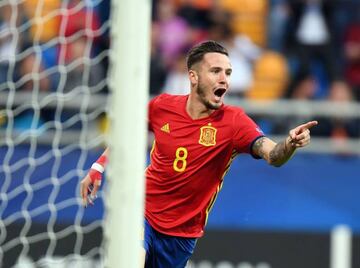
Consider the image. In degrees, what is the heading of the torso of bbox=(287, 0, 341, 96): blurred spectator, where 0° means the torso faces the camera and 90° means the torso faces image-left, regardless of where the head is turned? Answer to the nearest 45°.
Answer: approximately 0°

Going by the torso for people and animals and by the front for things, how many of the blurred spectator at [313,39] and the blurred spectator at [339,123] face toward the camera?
2

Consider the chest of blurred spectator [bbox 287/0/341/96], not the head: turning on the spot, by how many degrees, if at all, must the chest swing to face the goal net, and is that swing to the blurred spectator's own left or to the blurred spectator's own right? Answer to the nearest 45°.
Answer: approximately 45° to the blurred spectator's own right

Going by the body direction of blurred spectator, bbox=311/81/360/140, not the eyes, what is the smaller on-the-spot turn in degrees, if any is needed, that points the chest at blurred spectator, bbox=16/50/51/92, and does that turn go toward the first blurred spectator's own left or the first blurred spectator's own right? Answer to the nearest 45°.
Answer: approximately 45° to the first blurred spectator's own right

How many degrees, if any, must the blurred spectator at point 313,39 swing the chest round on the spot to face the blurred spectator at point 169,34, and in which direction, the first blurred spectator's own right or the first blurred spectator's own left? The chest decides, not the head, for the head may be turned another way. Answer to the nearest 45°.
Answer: approximately 45° to the first blurred spectator's own right

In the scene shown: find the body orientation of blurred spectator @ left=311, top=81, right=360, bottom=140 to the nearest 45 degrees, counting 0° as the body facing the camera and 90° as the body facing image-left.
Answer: approximately 0°

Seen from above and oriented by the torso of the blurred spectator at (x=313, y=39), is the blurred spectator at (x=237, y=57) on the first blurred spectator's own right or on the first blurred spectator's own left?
on the first blurred spectator's own right

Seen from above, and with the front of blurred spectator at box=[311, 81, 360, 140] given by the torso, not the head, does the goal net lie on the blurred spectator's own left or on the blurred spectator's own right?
on the blurred spectator's own right

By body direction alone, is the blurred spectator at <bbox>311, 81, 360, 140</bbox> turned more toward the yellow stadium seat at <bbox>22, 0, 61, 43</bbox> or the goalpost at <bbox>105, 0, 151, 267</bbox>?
the goalpost

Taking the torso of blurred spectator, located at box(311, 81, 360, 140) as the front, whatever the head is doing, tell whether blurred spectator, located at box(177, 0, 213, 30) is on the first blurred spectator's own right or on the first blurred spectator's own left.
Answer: on the first blurred spectator's own right

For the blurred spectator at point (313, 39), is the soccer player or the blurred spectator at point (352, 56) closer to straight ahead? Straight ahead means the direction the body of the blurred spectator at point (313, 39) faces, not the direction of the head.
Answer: the soccer player

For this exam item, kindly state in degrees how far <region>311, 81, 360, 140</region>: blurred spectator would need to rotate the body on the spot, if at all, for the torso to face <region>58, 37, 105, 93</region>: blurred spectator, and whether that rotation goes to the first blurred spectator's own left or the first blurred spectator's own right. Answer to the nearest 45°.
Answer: approximately 45° to the first blurred spectator's own right
